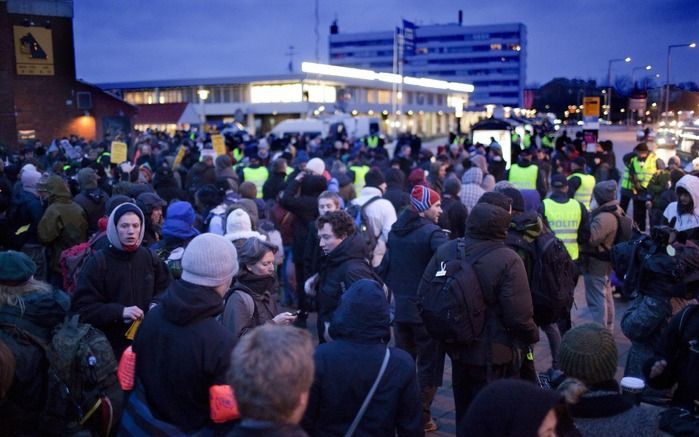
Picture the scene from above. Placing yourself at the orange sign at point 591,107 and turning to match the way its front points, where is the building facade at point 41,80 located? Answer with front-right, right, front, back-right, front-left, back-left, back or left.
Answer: right

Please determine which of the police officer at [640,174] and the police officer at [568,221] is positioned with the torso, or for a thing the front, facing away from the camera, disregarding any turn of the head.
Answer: the police officer at [568,221]

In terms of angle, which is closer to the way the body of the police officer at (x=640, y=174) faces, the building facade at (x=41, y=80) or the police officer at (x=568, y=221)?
the police officer

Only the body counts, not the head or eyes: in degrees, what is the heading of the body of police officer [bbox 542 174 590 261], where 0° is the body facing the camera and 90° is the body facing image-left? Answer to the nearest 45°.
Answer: approximately 180°

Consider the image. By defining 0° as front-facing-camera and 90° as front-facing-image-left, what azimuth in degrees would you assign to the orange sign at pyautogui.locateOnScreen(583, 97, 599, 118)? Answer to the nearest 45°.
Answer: approximately 0°

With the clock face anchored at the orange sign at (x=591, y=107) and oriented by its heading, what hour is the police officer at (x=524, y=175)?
The police officer is roughly at 12 o'clock from the orange sign.

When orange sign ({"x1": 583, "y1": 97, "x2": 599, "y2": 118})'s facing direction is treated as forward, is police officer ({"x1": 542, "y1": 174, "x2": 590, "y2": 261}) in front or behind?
in front

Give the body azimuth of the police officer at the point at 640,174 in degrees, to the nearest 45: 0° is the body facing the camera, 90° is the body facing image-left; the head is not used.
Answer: approximately 0°
